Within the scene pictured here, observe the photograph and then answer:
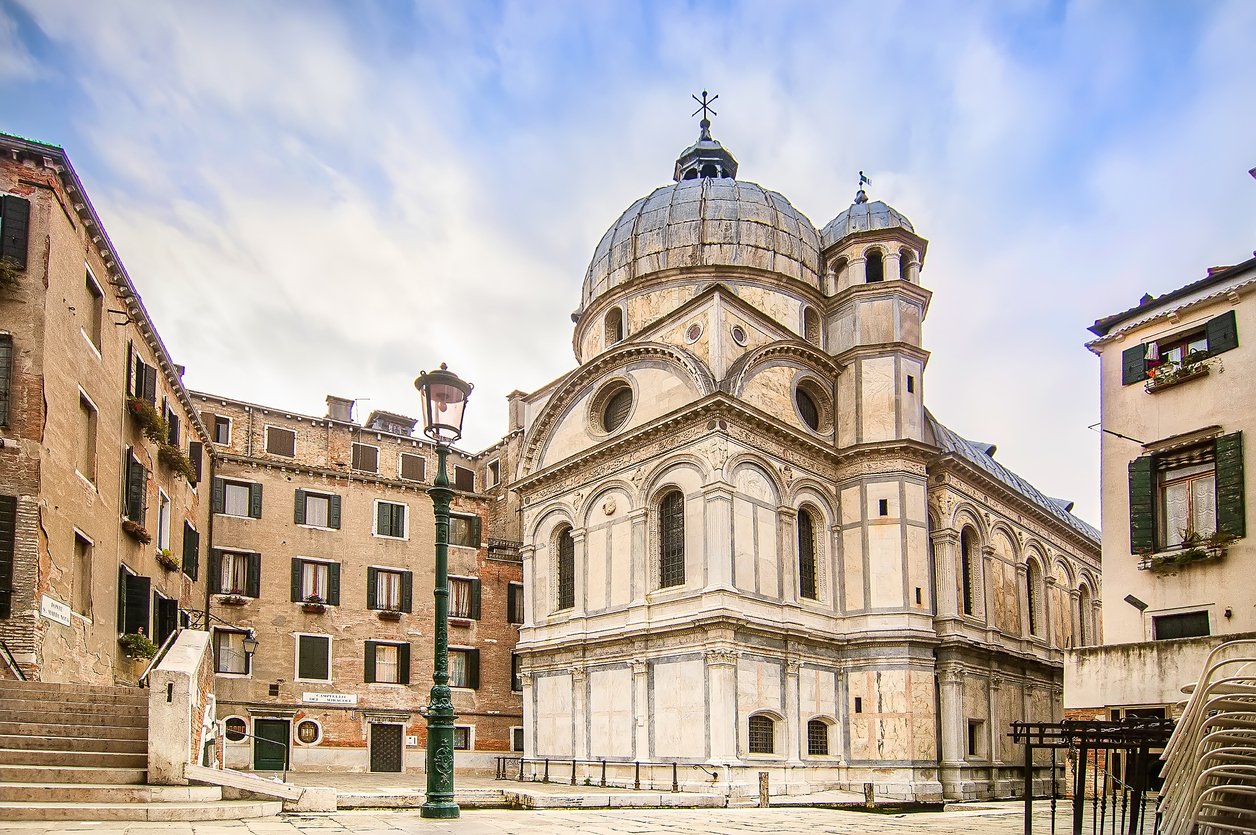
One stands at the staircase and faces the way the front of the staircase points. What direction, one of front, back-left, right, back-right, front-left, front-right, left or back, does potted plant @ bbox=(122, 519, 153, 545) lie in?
back

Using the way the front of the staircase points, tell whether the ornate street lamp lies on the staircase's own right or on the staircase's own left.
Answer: on the staircase's own left

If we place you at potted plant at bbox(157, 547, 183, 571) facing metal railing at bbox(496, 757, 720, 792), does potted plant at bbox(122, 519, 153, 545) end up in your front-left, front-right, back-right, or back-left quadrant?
back-right

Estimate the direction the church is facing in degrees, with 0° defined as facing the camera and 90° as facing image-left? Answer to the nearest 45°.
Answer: approximately 225°

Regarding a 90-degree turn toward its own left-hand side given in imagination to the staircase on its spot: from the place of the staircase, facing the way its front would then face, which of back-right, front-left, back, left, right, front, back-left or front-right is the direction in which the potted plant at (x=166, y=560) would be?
left

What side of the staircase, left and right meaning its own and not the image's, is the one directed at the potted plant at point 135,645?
back

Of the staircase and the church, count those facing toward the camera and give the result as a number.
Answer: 1

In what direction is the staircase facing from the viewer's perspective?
toward the camera
